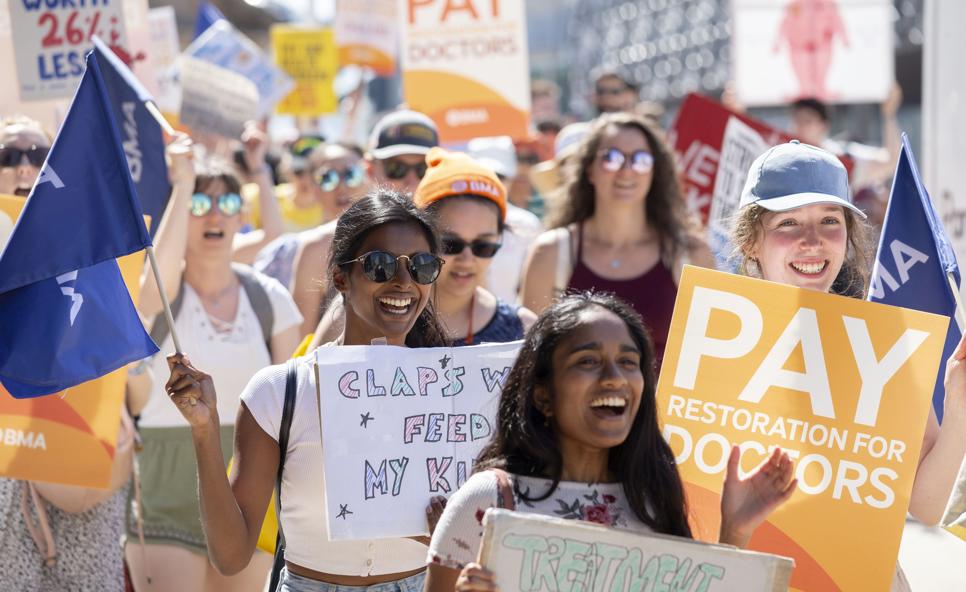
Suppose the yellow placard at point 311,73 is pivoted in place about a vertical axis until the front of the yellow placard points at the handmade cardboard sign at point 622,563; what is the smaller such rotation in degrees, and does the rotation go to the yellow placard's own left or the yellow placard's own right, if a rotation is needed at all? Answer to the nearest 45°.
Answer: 0° — it already faces it

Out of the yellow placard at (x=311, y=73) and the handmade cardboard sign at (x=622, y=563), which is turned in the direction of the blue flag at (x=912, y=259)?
the yellow placard

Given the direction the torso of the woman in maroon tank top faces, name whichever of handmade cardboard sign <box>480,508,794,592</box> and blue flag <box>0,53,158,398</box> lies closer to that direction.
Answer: the handmade cardboard sign

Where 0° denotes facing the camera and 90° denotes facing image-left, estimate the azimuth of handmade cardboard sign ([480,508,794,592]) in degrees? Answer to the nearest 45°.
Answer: approximately 0°

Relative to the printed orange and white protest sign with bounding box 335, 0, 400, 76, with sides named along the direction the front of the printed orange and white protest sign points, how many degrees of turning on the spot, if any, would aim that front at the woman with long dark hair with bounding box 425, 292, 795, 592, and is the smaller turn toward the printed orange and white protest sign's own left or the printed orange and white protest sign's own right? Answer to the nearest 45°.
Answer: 0° — it already faces them

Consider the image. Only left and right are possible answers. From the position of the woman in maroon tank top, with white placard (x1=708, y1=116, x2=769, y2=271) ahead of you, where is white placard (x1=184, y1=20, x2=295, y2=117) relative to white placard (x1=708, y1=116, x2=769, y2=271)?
left

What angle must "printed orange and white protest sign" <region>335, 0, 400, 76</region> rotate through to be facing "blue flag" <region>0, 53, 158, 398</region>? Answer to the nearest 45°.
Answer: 0° — it already faces it

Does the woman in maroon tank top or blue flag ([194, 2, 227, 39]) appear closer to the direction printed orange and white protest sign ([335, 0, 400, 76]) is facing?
the woman in maroon tank top

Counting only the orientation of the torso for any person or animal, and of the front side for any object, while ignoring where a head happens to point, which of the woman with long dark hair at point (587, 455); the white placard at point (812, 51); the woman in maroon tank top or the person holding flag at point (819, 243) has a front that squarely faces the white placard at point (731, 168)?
the white placard at point (812, 51)

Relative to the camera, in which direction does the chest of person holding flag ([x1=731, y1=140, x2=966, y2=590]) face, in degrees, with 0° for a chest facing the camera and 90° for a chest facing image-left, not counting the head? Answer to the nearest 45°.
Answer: approximately 0°

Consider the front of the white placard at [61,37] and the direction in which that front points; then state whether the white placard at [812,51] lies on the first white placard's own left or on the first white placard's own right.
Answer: on the first white placard's own left
